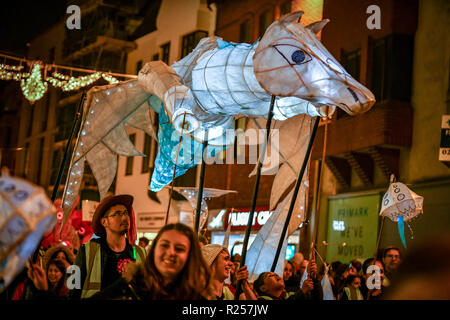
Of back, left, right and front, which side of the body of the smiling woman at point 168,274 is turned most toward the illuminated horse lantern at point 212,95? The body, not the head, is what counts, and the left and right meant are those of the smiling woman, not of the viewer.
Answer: back

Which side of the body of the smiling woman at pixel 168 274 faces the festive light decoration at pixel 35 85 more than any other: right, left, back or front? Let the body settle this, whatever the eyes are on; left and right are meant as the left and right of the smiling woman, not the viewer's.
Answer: back

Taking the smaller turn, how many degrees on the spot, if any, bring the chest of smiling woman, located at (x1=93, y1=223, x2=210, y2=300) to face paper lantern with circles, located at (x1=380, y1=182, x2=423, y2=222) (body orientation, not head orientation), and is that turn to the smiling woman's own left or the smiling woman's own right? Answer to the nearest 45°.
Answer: approximately 135° to the smiling woman's own left

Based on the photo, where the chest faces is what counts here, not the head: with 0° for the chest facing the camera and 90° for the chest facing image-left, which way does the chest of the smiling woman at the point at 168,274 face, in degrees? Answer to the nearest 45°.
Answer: approximately 0°
